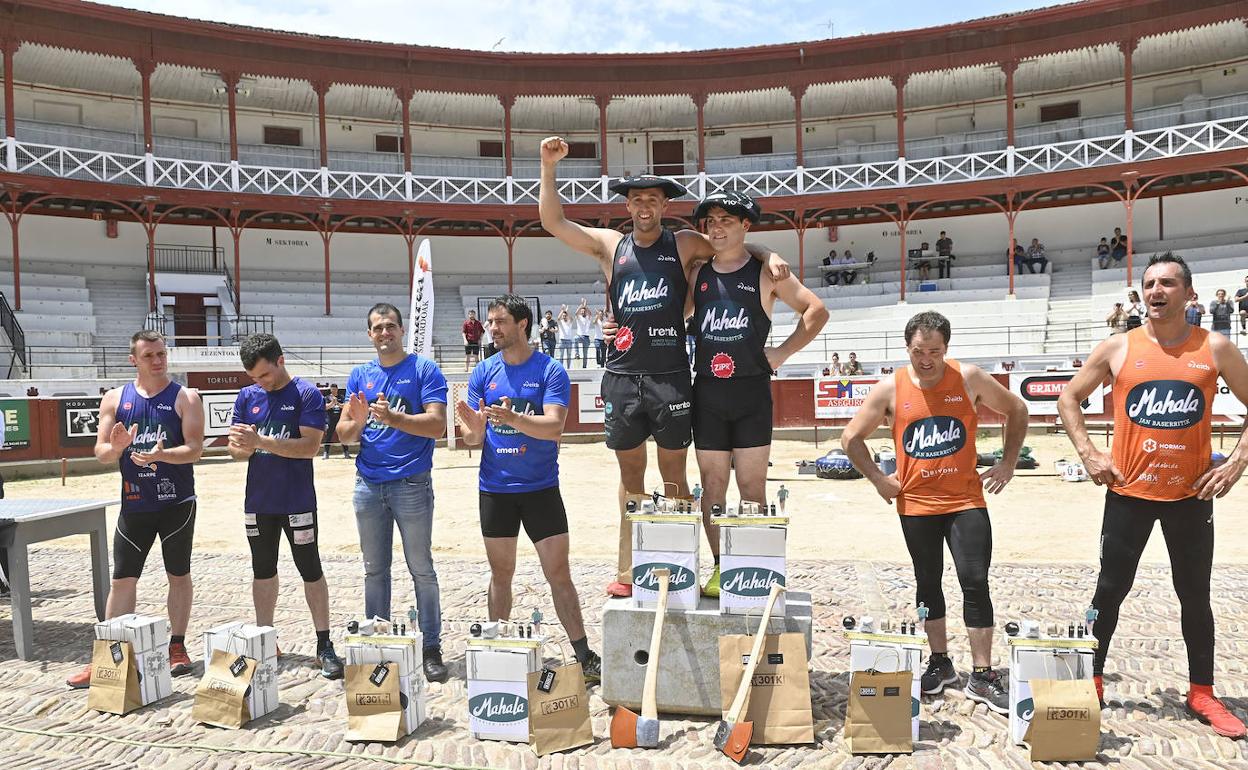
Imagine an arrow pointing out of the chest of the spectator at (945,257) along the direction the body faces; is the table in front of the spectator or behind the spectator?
in front

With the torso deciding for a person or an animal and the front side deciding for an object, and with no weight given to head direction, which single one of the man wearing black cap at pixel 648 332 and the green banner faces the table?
the green banner

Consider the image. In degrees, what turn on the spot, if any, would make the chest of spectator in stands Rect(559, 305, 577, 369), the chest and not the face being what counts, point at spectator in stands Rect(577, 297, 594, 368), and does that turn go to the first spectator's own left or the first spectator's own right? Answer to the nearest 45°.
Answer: approximately 135° to the first spectator's own left

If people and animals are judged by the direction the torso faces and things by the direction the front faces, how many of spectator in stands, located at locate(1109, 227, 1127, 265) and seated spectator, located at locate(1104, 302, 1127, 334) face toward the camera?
2

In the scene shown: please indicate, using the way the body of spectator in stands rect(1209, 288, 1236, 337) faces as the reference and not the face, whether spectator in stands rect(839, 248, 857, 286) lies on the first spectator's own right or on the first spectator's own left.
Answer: on the first spectator's own right

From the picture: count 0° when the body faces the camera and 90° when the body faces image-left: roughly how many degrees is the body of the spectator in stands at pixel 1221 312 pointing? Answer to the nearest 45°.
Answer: approximately 0°

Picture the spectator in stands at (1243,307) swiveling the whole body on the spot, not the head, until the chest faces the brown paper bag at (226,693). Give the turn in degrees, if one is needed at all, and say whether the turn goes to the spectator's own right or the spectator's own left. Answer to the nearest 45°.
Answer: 0° — they already face it
